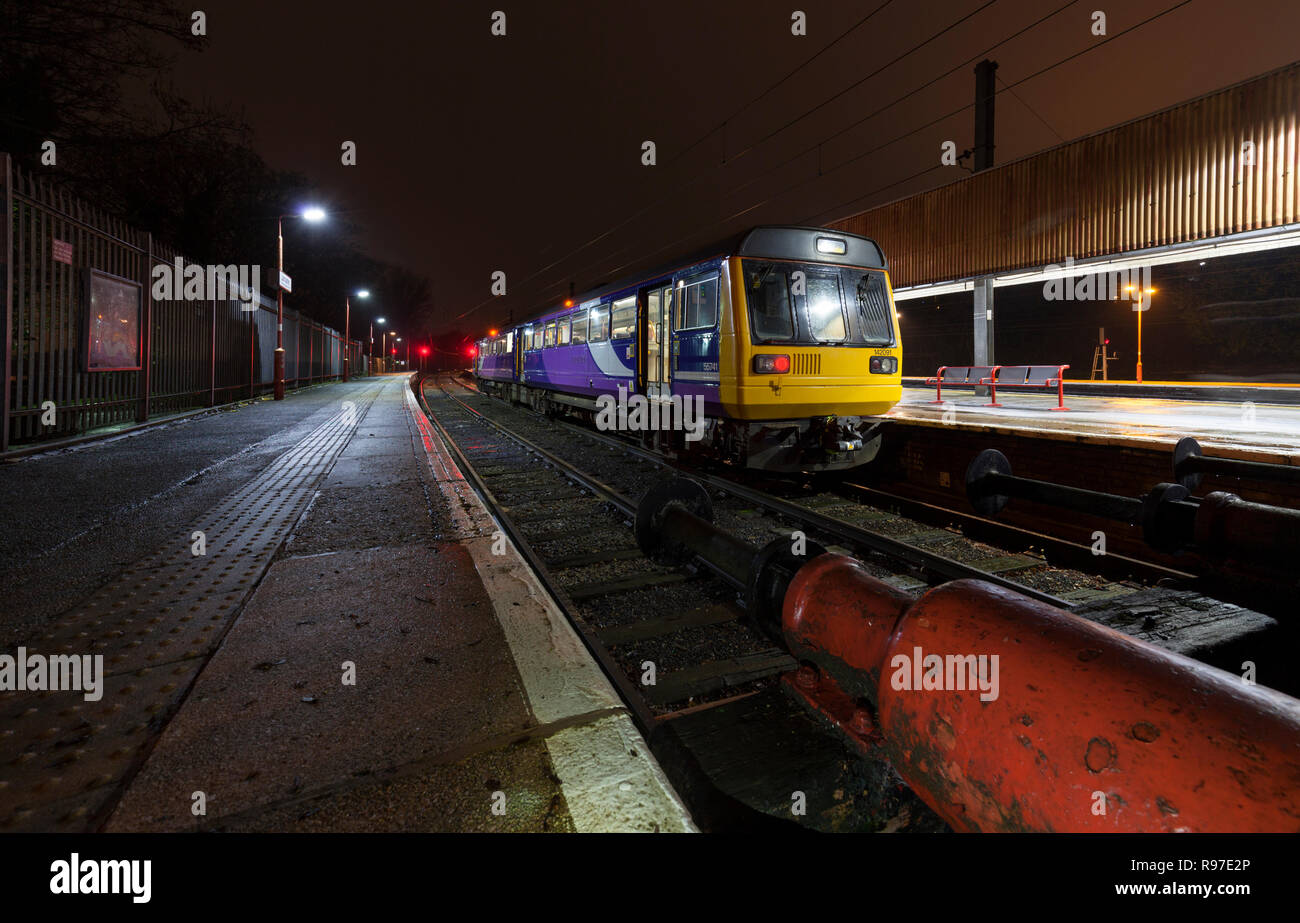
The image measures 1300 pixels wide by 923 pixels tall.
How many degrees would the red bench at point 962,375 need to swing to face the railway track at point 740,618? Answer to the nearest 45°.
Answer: approximately 45° to its left

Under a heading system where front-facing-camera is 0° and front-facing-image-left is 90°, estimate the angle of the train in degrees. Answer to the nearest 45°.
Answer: approximately 315°

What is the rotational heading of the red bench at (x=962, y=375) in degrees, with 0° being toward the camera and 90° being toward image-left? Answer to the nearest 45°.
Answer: approximately 45°

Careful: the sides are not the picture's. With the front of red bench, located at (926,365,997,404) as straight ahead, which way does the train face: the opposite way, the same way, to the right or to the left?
to the left

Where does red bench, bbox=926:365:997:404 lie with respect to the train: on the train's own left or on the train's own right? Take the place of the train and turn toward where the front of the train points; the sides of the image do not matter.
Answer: on the train's own left
